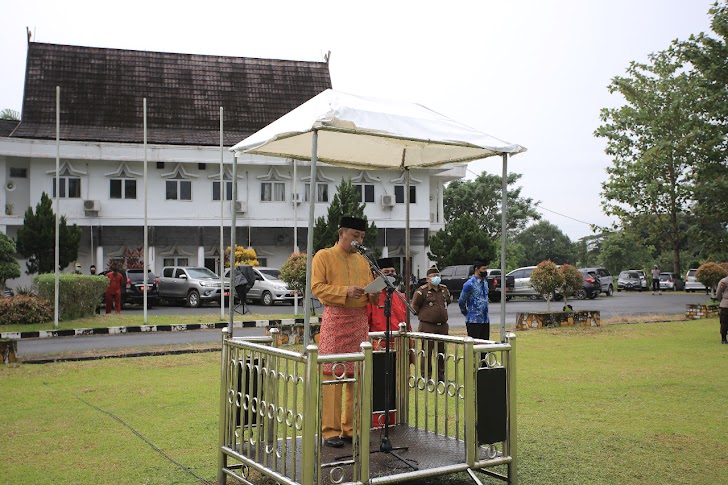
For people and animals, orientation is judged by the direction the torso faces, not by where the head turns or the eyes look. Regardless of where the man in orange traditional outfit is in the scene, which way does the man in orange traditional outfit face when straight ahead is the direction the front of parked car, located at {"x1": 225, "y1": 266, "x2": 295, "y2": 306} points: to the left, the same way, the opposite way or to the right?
the same way

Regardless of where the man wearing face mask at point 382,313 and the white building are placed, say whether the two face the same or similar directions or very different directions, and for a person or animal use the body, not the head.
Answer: same or similar directions

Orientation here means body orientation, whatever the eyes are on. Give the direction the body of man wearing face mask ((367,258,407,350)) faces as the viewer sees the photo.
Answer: toward the camera

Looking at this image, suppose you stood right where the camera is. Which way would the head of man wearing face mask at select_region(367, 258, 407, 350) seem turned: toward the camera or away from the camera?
toward the camera

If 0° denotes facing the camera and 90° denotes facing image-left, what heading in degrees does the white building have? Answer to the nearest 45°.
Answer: approximately 0°

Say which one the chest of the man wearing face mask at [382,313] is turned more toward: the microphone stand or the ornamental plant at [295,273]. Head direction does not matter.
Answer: the microphone stand

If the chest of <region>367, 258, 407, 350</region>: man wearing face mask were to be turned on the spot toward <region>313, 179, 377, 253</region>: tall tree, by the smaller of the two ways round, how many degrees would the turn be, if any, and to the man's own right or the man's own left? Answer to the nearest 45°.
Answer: approximately 180°

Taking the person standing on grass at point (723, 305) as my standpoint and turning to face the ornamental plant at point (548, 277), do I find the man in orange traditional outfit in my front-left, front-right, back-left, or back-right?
back-left

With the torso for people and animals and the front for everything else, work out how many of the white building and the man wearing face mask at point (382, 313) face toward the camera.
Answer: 2

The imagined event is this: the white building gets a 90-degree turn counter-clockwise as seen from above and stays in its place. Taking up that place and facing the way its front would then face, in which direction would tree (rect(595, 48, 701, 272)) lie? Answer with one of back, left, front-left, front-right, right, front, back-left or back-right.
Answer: front
